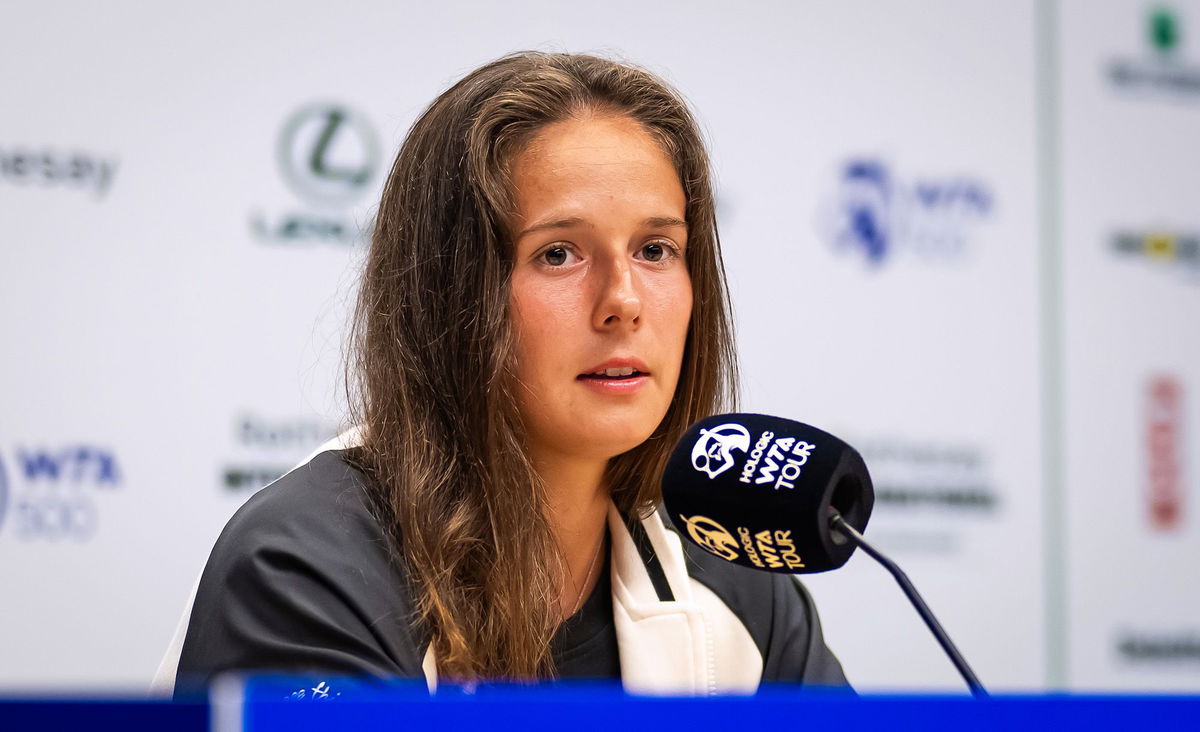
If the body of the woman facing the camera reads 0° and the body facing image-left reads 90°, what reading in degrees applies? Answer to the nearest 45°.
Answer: approximately 315°
